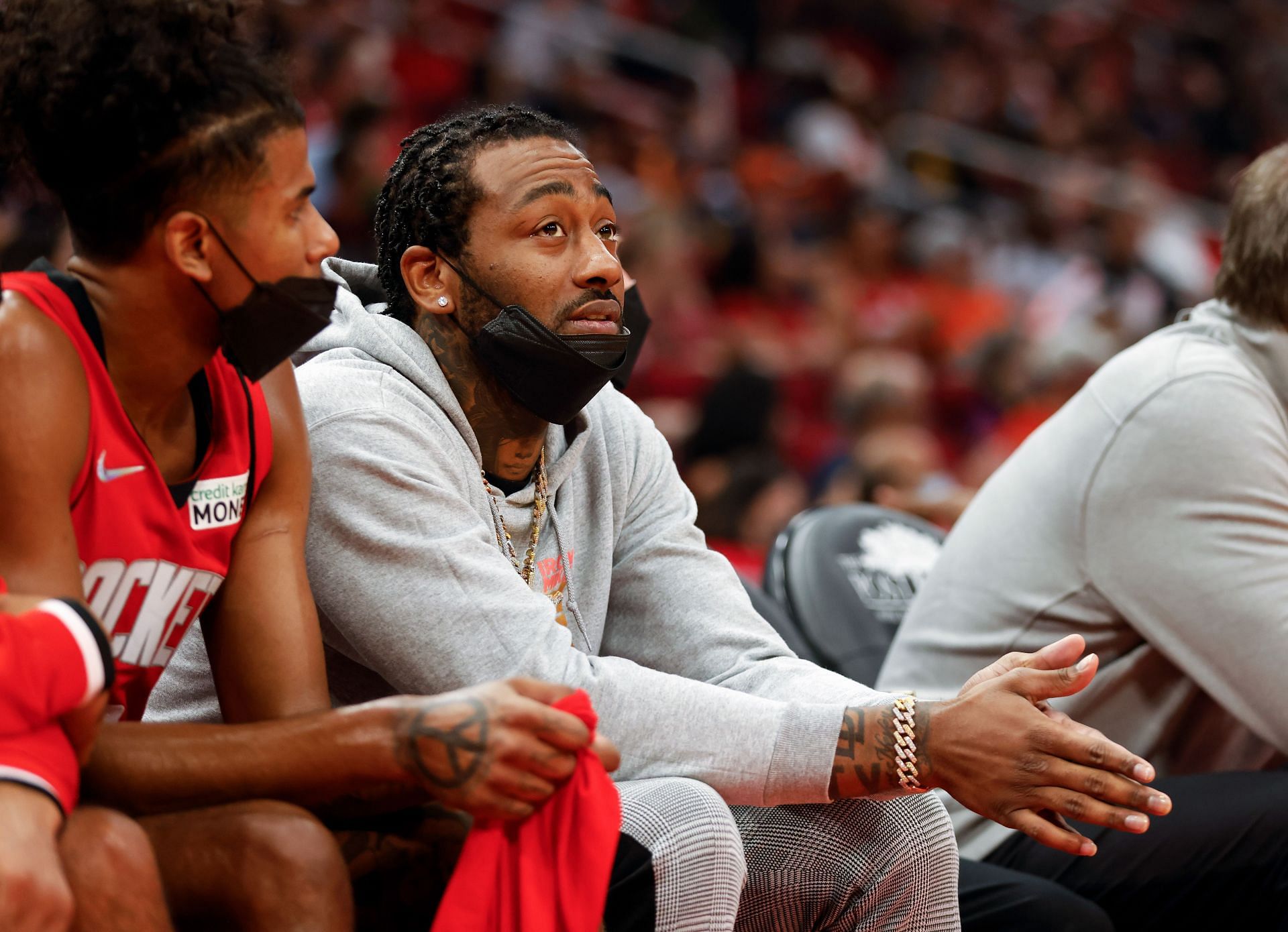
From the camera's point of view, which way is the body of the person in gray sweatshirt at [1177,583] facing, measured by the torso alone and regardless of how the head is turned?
to the viewer's right

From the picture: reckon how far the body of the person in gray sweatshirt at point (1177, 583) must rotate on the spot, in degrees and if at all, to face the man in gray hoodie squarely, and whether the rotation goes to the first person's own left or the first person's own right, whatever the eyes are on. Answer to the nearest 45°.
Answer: approximately 135° to the first person's own right

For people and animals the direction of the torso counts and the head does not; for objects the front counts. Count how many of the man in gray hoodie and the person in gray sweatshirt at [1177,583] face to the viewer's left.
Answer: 0

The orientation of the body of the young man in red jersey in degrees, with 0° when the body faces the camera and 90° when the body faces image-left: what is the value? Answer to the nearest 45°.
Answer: approximately 315°

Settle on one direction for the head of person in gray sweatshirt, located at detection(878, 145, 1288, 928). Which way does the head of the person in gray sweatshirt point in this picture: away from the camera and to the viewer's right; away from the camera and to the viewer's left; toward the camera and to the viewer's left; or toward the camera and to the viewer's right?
away from the camera and to the viewer's right

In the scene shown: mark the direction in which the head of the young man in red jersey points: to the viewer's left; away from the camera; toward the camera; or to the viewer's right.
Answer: to the viewer's right

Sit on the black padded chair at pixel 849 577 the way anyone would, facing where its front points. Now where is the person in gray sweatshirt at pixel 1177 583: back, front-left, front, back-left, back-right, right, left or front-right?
front

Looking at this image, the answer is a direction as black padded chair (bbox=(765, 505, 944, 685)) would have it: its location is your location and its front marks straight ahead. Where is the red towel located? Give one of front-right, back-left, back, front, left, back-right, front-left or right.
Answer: front-right

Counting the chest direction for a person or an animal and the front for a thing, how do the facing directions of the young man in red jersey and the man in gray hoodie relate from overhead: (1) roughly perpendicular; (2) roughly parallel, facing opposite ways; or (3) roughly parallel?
roughly parallel

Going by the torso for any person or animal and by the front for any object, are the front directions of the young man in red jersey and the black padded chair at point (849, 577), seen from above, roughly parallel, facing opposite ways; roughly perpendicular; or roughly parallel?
roughly parallel

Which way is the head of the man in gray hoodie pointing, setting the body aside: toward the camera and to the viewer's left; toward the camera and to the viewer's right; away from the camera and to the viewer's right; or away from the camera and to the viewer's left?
toward the camera and to the viewer's right
